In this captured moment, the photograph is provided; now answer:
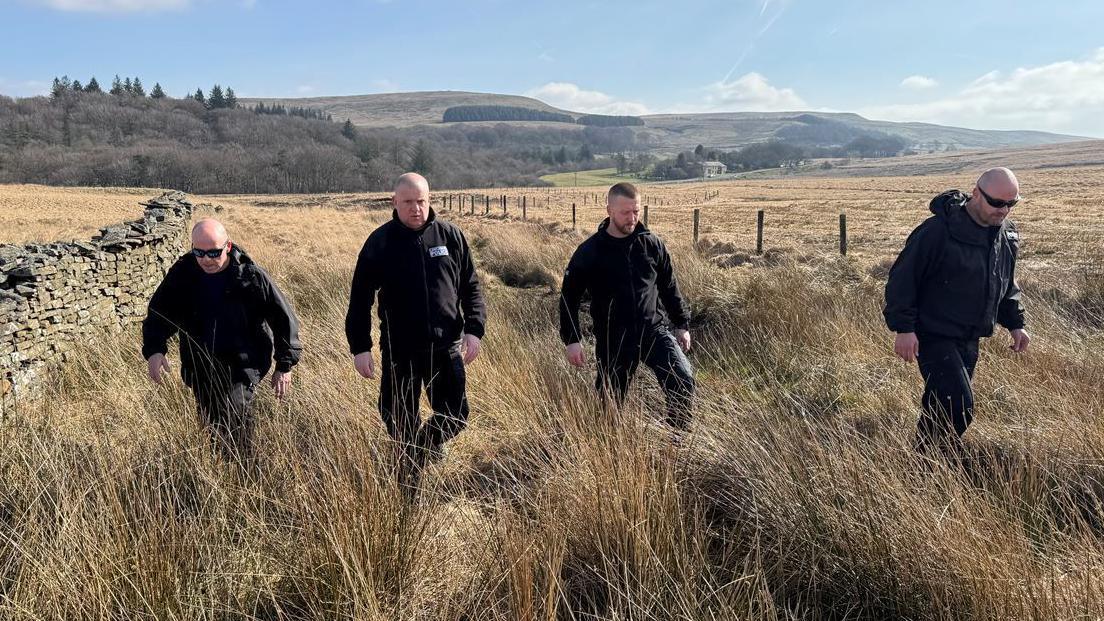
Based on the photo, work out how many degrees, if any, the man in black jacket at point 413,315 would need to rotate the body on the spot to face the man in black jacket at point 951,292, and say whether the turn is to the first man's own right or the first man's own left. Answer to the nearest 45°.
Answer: approximately 90° to the first man's own left

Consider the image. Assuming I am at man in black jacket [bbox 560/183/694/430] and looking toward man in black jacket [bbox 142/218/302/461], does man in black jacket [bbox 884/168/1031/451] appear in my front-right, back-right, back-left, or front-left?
back-left

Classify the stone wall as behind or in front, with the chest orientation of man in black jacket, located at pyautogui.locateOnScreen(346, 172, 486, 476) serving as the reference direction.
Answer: behind

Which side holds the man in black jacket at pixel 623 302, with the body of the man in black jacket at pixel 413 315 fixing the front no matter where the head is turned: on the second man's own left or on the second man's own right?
on the second man's own left

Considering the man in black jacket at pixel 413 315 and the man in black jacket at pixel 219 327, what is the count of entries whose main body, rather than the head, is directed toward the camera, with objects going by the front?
2

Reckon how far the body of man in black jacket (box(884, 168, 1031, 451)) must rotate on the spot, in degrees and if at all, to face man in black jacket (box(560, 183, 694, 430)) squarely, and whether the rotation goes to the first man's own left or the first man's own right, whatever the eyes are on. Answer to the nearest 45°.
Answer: approximately 135° to the first man's own right

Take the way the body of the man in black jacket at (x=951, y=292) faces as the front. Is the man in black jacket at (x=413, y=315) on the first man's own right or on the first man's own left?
on the first man's own right

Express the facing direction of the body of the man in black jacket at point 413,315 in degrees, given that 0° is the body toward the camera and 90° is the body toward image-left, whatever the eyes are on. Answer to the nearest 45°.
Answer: approximately 0°
